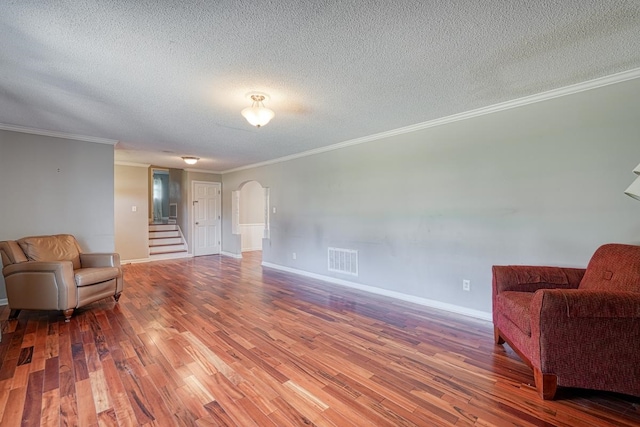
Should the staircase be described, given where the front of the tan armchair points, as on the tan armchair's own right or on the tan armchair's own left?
on the tan armchair's own left

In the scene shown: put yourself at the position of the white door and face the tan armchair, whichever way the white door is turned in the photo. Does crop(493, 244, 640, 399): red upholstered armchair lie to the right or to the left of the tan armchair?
left

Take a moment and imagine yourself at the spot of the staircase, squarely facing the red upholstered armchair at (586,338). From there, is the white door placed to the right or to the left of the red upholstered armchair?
left

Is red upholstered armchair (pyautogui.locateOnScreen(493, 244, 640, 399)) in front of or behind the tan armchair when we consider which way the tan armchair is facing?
in front

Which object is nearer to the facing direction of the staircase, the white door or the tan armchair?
the tan armchair

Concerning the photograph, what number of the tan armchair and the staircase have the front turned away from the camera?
0

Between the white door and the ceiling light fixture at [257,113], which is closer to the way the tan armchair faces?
the ceiling light fixture

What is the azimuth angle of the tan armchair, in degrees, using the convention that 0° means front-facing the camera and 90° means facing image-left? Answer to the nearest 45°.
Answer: approximately 315°

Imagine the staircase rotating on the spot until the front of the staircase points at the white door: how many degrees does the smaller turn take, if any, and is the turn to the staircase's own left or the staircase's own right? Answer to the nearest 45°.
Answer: approximately 90° to the staircase's own left

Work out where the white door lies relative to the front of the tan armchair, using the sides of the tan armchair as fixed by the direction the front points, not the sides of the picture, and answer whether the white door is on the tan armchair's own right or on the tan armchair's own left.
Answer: on the tan armchair's own left

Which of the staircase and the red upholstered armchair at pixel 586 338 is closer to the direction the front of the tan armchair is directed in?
the red upholstered armchair

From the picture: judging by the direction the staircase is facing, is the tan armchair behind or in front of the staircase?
in front

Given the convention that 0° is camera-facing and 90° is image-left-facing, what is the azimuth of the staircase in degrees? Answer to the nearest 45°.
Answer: approximately 0°
